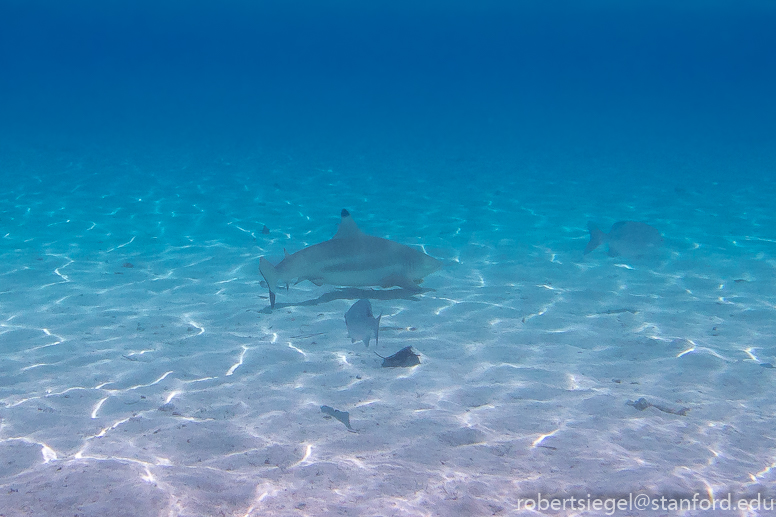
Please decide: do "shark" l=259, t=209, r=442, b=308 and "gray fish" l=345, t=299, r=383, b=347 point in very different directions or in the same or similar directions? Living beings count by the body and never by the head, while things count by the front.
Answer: very different directions

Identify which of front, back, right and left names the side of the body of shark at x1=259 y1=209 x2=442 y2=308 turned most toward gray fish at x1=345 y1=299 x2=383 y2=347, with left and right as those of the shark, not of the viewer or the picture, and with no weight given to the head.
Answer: right

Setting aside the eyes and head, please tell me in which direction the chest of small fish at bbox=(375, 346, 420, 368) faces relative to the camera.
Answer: to the viewer's right

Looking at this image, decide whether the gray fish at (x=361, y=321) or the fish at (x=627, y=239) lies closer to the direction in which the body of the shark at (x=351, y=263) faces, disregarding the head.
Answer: the fish at (x=627, y=239)

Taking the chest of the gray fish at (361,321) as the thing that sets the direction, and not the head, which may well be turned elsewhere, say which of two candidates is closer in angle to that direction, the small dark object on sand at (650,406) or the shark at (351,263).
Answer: the shark

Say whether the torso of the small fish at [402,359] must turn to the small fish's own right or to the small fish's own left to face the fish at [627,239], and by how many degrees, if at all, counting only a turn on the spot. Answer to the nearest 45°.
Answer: approximately 45° to the small fish's own left

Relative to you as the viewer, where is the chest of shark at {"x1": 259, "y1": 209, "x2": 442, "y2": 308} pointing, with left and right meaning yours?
facing to the right of the viewer

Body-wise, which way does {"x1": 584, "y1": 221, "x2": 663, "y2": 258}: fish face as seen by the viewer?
to the viewer's right
